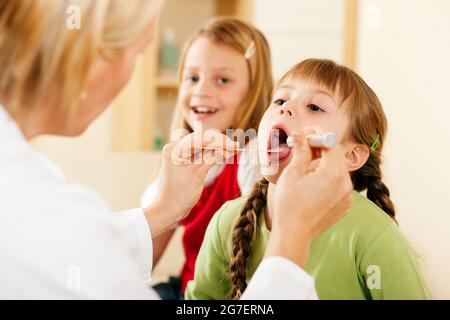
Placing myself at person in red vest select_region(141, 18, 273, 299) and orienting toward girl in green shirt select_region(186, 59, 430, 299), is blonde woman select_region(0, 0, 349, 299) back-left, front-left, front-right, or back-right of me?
front-right

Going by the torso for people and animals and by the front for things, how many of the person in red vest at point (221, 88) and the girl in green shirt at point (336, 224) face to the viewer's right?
0

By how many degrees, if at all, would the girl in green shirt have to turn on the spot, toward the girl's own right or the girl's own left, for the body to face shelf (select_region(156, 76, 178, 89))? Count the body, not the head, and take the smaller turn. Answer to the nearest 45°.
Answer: approximately 135° to the girl's own right

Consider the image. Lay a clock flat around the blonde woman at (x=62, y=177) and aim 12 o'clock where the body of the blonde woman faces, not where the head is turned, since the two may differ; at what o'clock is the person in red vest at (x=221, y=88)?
The person in red vest is roughly at 11 o'clock from the blonde woman.

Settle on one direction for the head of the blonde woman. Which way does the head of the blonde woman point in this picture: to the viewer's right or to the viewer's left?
to the viewer's right

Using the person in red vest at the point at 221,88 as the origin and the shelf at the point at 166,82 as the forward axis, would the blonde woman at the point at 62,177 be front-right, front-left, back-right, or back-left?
back-left

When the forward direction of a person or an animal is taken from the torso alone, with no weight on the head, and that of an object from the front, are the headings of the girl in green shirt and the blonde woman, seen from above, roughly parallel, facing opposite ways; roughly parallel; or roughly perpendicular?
roughly parallel, facing opposite ways

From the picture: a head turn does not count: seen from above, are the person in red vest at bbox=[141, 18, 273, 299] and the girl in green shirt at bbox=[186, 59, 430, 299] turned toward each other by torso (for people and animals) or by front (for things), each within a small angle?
no

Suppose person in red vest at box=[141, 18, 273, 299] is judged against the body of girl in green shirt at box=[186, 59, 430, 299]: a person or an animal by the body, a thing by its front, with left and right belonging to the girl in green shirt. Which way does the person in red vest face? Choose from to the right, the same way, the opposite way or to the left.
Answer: the same way

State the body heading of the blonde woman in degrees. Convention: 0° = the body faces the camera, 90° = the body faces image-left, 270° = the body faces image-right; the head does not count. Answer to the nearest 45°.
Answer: approximately 225°

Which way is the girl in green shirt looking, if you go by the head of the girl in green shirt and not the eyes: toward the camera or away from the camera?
toward the camera

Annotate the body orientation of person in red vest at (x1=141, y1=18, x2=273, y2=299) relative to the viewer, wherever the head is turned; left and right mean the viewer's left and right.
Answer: facing the viewer and to the left of the viewer
